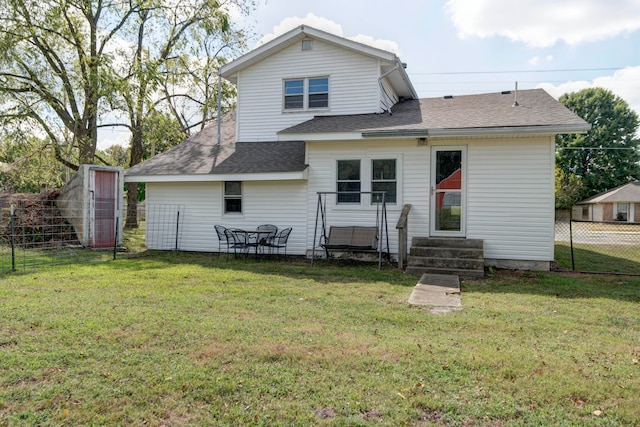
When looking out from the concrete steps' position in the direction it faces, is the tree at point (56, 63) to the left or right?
on its right

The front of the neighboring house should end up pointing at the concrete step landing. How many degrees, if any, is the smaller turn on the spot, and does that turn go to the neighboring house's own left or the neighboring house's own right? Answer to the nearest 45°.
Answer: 0° — it already faces it

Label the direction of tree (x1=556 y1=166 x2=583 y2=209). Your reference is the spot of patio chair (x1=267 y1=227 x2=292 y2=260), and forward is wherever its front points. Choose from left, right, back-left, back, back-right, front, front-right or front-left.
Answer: back-right

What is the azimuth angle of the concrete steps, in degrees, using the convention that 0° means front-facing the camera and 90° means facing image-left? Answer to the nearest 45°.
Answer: approximately 0°

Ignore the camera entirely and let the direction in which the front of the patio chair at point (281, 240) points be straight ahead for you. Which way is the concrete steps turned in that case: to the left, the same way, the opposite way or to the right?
to the left

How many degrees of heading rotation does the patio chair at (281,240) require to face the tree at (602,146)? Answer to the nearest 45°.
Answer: approximately 135° to its right

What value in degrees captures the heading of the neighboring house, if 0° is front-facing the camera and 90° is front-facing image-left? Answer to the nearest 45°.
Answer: approximately 0°

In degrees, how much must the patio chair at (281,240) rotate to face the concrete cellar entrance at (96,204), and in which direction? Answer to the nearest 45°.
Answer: approximately 45° to its right

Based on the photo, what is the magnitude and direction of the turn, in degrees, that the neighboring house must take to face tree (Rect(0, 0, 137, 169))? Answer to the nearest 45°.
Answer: approximately 45° to its right

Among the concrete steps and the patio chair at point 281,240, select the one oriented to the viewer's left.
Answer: the patio chair

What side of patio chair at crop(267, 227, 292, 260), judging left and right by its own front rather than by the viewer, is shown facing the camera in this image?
left

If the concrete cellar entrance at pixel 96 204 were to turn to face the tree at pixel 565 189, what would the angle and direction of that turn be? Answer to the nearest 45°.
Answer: approximately 45° to its left
